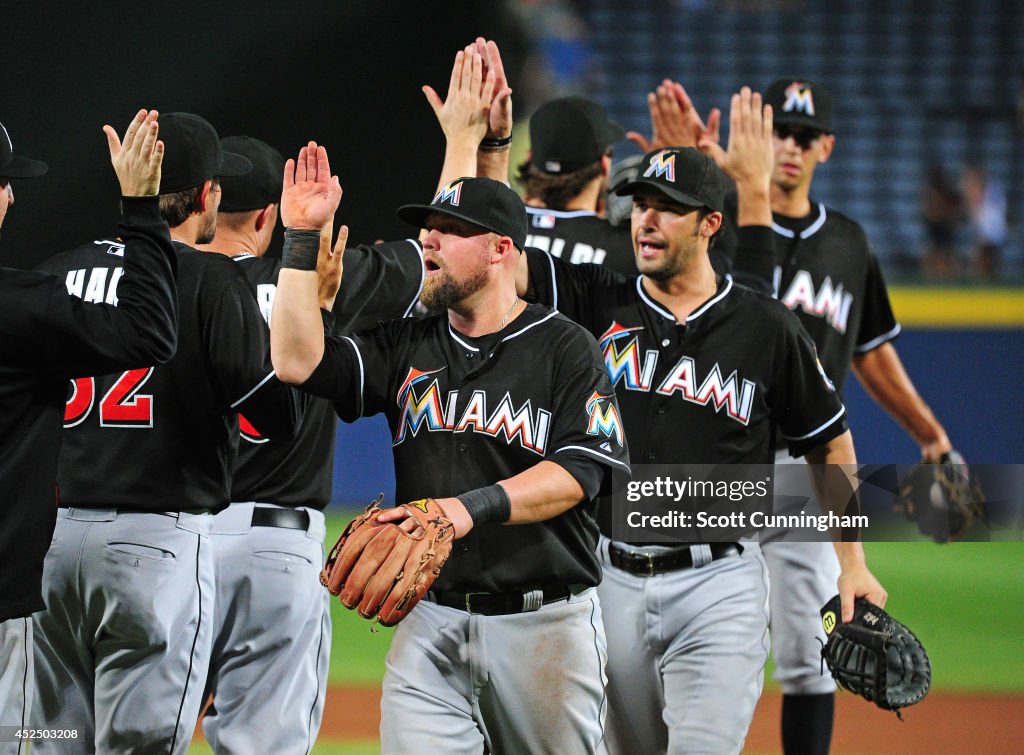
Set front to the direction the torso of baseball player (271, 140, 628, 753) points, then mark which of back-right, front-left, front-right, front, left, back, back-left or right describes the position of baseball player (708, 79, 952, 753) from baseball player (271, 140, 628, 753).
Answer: back

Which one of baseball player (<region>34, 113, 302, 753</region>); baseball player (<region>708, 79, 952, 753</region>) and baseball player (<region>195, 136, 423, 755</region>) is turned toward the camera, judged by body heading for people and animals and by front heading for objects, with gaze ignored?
baseball player (<region>708, 79, 952, 753</region>)

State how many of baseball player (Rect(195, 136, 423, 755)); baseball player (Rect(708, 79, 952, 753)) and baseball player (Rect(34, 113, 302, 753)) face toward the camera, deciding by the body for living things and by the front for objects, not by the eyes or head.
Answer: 1

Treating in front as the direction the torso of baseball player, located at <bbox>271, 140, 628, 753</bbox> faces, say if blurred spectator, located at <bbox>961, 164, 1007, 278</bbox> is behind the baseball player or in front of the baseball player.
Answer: behind

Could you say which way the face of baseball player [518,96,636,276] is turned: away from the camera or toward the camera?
away from the camera

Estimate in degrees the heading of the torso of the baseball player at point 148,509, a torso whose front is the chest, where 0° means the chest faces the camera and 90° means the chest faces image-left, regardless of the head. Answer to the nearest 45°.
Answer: approximately 225°

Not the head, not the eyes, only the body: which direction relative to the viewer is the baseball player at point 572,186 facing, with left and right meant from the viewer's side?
facing away from the viewer and to the right of the viewer

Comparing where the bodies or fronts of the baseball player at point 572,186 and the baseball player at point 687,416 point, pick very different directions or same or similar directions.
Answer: very different directions

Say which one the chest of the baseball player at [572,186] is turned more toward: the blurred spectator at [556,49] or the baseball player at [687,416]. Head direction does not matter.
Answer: the blurred spectator

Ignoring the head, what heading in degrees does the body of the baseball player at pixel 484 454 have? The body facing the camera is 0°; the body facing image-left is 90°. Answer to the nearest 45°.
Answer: approximately 45°

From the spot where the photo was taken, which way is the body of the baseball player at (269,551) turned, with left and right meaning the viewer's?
facing away from the viewer and to the right of the viewer

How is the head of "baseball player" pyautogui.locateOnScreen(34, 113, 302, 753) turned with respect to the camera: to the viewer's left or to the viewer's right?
to the viewer's right

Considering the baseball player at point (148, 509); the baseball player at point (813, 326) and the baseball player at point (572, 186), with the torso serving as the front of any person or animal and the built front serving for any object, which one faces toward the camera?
the baseball player at point (813, 326)

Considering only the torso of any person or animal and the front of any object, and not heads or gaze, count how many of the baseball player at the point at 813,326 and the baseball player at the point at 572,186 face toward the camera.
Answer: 1
